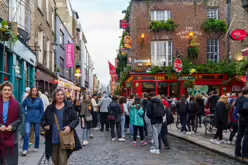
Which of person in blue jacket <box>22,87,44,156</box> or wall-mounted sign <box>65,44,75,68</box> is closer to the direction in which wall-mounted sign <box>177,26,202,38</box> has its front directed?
the person in blue jacket

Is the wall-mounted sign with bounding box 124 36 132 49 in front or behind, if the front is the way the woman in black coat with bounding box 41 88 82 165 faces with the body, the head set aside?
behind

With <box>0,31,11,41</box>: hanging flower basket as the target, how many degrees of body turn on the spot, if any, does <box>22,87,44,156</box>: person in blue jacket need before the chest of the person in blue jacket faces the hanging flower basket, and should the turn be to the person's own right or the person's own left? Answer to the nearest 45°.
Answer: approximately 135° to the person's own right

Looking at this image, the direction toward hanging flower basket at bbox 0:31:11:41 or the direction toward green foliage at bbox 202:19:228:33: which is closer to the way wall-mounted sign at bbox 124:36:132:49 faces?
the hanging flower basket

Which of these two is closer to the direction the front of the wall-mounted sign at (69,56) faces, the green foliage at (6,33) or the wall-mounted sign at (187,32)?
the green foliage

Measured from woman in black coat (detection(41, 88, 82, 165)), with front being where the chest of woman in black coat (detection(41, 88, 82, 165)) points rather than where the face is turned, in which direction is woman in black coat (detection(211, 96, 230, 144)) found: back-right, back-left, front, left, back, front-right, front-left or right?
back-left

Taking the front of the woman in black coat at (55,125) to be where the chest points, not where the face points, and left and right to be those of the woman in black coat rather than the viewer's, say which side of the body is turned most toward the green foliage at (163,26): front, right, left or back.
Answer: back

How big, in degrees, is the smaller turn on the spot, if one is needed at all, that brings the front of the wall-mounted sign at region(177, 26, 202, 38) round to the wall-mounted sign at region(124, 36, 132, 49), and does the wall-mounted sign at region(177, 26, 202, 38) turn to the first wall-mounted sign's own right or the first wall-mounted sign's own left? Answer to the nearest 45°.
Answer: approximately 90° to the first wall-mounted sign's own right

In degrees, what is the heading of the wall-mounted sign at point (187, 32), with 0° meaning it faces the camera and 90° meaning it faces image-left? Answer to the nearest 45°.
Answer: approximately 0°
